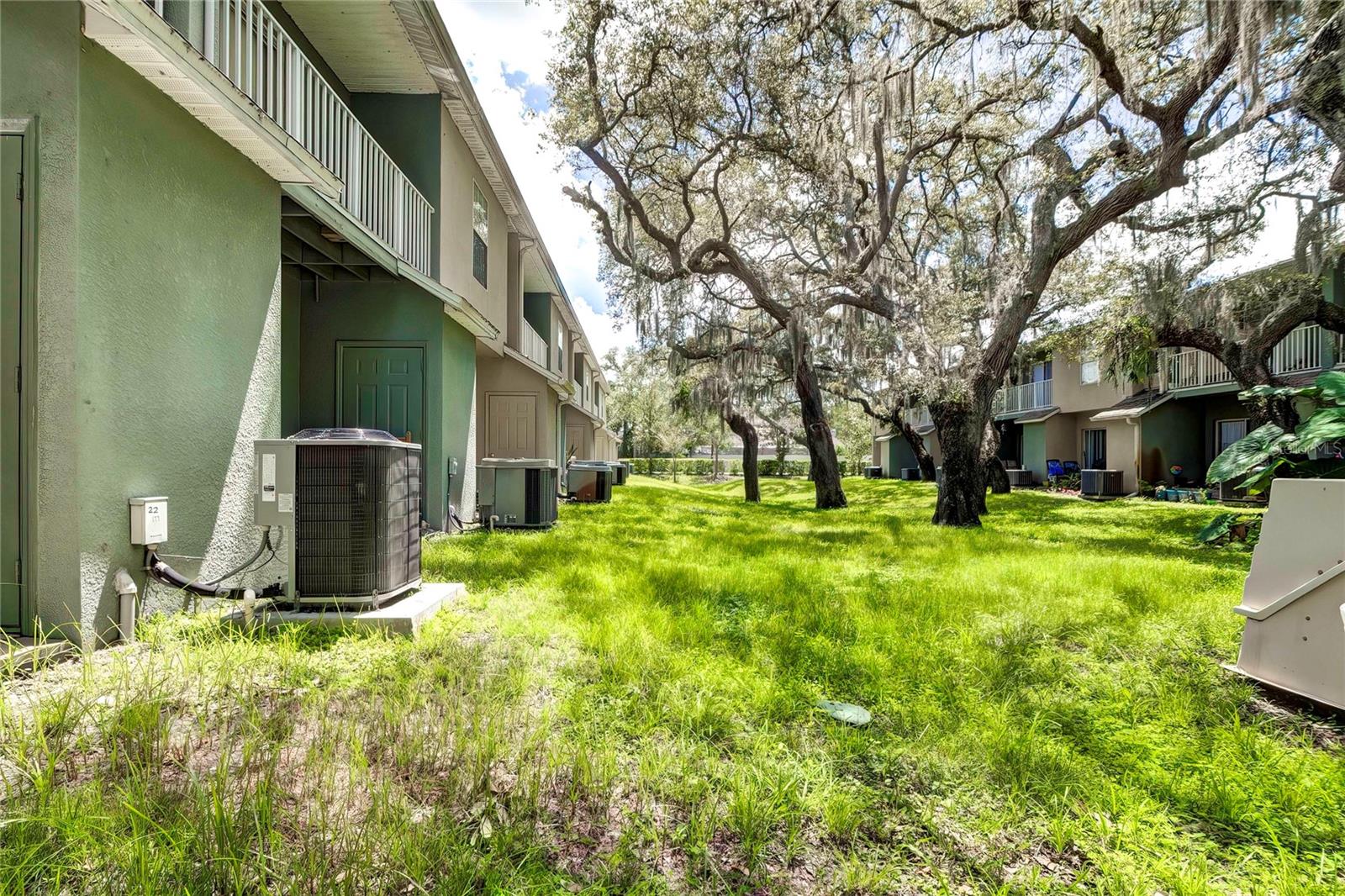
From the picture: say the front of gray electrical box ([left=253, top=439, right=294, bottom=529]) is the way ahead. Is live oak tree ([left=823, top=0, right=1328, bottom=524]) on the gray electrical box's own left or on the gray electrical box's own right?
on the gray electrical box's own left

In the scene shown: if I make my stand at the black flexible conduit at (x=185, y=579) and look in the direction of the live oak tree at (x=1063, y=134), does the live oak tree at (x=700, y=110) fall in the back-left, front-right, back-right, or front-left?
front-left

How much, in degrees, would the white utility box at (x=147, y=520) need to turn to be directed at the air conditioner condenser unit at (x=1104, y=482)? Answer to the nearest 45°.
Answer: approximately 45° to its left

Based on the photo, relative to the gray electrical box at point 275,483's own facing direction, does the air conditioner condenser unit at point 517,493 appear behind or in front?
behind

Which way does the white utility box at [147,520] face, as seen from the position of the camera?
facing the viewer and to the right of the viewer

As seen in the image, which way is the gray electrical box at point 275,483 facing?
toward the camera

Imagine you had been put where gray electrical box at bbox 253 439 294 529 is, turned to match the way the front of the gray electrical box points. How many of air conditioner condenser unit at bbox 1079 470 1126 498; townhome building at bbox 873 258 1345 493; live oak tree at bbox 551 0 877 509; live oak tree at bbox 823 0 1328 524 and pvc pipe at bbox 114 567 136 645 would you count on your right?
1

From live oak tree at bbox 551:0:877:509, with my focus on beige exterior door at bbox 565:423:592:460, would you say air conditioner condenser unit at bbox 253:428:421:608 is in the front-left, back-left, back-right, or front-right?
back-left

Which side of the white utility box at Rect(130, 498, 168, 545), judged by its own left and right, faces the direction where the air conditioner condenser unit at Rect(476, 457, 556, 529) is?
left

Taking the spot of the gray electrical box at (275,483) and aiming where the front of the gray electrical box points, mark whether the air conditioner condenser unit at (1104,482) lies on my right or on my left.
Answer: on my left

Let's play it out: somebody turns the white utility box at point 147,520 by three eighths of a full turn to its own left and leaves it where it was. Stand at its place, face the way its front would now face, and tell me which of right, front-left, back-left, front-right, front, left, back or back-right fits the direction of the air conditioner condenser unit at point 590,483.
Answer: front-right

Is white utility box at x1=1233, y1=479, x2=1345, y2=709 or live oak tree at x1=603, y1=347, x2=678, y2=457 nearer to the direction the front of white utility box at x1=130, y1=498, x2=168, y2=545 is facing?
the white utility box

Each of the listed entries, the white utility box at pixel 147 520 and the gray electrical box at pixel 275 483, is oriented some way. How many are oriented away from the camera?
0
